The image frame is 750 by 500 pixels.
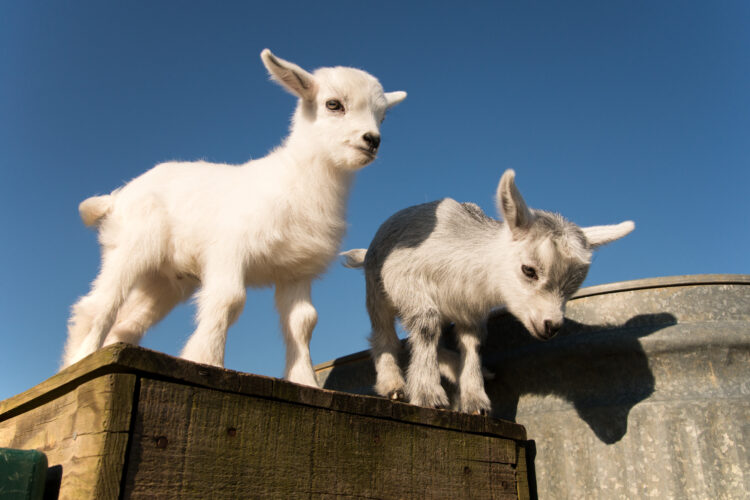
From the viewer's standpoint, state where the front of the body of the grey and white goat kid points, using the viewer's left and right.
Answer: facing the viewer and to the right of the viewer

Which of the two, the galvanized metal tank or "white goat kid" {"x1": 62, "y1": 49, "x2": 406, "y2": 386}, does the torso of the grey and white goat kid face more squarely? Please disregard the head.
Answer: the galvanized metal tank

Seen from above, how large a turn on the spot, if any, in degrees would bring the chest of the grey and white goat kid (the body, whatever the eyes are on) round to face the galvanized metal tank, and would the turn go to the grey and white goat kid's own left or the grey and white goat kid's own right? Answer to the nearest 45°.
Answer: approximately 45° to the grey and white goat kid's own left
